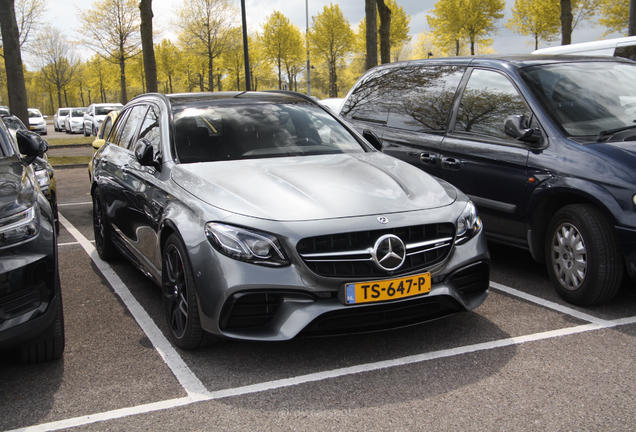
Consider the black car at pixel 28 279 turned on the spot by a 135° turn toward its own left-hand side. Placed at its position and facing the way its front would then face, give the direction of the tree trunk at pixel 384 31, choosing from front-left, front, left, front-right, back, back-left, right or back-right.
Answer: front

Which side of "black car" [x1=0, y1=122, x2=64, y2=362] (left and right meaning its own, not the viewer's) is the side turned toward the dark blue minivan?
left

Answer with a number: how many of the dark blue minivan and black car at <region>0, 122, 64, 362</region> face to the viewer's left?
0

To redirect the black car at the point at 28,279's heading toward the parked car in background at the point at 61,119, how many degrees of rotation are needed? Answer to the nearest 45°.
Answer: approximately 180°

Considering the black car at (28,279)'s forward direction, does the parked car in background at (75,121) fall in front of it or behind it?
behind

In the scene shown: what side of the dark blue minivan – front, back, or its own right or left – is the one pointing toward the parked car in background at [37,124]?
back

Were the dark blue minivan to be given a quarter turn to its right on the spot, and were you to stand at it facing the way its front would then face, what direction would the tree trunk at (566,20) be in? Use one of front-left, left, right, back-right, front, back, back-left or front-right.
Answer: back-right

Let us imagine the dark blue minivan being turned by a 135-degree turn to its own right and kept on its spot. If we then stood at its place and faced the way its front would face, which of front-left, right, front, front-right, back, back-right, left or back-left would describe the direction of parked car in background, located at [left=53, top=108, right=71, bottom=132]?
front-right

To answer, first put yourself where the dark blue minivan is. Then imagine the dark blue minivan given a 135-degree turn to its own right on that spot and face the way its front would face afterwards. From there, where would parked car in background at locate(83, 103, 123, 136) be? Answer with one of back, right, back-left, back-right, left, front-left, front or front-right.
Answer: front-right

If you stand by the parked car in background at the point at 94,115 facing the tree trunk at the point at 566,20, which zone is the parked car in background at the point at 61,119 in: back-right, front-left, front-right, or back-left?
back-left

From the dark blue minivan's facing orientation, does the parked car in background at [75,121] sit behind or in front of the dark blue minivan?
behind

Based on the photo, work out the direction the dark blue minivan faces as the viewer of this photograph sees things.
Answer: facing the viewer and to the right of the viewer

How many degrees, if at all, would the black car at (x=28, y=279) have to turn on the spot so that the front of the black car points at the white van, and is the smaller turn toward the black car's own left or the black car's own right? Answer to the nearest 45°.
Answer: approximately 135° to the black car's own left
